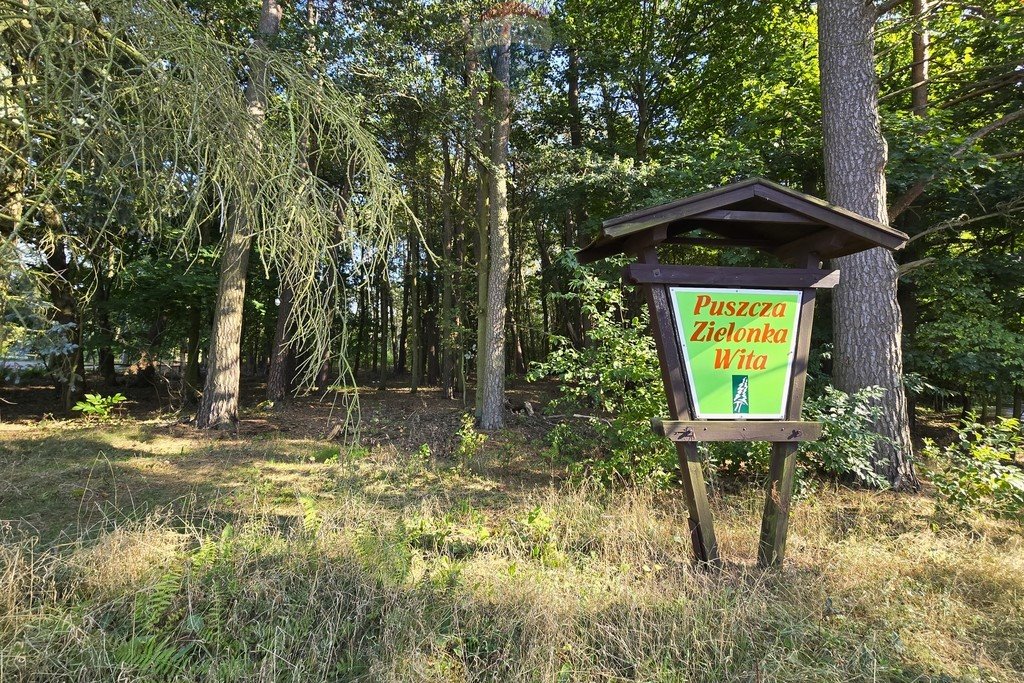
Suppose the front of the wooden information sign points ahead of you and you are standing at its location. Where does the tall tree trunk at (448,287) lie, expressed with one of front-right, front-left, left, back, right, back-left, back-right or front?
back-right

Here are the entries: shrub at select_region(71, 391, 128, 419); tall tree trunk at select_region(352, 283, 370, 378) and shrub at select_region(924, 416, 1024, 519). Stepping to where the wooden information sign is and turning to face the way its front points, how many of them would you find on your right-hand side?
2

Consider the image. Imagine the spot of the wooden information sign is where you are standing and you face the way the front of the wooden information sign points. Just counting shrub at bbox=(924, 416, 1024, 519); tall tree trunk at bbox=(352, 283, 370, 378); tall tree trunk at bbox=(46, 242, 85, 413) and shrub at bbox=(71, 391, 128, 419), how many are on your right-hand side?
3

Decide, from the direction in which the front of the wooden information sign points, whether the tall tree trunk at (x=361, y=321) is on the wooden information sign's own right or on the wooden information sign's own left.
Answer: on the wooden information sign's own right

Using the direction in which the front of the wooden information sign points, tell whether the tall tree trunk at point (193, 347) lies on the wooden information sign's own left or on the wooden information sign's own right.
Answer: on the wooden information sign's own right

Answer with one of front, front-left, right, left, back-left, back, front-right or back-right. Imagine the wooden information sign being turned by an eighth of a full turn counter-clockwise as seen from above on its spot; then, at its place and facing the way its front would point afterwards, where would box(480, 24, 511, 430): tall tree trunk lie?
back

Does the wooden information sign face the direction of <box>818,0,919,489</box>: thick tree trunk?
no

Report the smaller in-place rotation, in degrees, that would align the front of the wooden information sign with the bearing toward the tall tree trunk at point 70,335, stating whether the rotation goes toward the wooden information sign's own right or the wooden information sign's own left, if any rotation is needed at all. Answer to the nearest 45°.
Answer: approximately 90° to the wooden information sign's own right

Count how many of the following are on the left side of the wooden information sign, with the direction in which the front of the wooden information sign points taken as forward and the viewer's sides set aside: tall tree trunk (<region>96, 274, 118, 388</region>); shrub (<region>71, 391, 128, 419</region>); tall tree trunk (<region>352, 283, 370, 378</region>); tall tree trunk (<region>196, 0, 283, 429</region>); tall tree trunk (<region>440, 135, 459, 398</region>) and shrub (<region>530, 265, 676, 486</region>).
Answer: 0

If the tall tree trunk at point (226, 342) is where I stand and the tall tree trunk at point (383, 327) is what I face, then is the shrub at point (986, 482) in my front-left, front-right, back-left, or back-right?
back-right

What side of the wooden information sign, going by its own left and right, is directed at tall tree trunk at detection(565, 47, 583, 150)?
back

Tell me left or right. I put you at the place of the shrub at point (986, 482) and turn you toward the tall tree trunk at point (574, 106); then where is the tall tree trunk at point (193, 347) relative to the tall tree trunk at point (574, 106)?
left

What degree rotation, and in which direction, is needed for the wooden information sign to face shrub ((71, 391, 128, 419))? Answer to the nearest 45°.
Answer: approximately 90° to its right

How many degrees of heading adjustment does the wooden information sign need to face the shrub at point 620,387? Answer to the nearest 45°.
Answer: approximately 135° to its right

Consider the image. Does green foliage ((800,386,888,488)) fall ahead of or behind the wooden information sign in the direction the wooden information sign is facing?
behind

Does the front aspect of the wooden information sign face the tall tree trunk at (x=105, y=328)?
no

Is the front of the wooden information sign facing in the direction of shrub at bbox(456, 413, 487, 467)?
no

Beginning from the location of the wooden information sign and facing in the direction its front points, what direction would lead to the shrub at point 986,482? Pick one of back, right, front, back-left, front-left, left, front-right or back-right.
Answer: back-left

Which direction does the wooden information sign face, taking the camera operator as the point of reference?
facing the viewer

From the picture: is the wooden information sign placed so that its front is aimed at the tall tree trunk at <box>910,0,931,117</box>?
no
